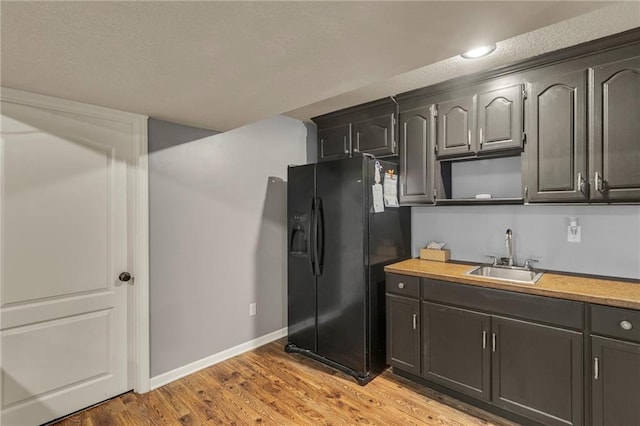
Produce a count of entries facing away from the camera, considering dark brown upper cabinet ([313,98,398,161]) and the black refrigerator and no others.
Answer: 0

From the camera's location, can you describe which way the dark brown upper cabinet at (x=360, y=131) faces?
facing the viewer and to the left of the viewer

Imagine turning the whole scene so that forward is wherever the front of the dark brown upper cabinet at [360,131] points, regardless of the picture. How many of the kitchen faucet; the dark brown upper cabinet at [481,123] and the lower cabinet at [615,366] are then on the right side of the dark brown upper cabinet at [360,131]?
0

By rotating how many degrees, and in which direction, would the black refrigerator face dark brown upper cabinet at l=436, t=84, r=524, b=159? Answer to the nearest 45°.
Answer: approximately 135° to its left

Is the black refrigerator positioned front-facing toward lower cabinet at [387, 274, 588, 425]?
no

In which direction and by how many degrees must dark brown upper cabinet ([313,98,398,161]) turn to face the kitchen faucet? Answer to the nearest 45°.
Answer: approximately 135° to its left

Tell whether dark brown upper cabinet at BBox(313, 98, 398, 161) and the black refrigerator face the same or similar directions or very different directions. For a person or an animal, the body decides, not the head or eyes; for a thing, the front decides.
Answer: same or similar directions

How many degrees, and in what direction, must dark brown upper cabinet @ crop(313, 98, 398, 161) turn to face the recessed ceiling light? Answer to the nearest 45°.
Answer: approximately 90° to its left

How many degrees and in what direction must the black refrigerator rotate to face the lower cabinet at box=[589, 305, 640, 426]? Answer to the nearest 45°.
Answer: approximately 90° to its left

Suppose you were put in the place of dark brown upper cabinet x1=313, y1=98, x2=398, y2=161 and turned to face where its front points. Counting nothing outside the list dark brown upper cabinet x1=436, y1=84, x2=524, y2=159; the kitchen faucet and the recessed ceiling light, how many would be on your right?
0

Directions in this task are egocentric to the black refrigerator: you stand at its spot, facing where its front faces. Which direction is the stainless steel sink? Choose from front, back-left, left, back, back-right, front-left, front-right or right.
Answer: back-left
